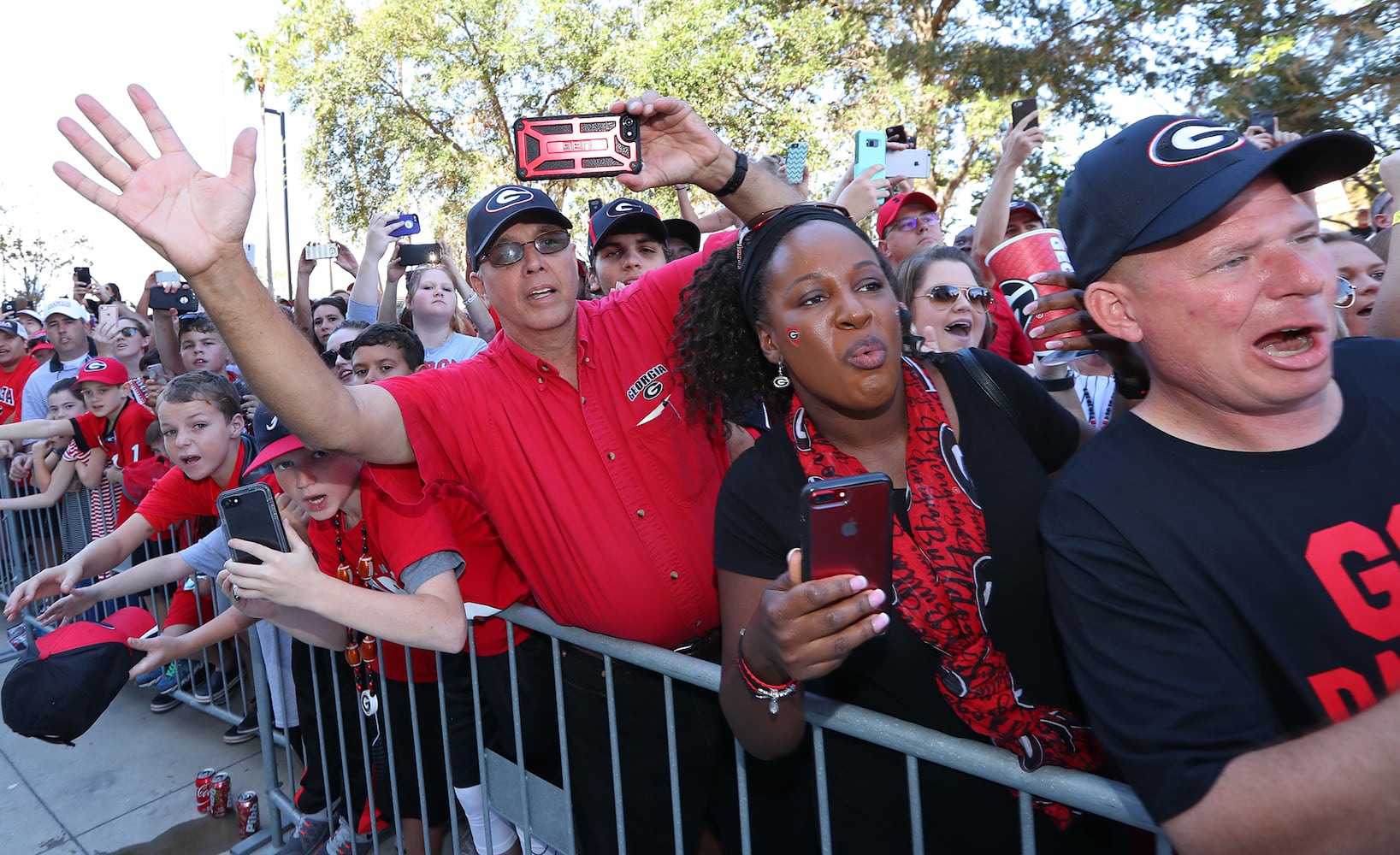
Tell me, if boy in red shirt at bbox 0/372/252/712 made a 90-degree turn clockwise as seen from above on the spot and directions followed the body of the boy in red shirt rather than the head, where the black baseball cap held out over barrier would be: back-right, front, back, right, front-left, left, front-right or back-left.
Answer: left

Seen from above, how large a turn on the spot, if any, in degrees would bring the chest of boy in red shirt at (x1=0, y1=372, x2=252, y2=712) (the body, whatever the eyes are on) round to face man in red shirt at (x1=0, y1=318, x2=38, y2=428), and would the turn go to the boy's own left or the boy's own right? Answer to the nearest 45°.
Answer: approximately 135° to the boy's own right

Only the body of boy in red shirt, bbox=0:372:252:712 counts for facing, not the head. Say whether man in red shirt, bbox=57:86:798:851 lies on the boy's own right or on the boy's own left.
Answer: on the boy's own left

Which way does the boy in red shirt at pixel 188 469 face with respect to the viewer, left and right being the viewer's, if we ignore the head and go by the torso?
facing the viewer and to the left of the viewer
